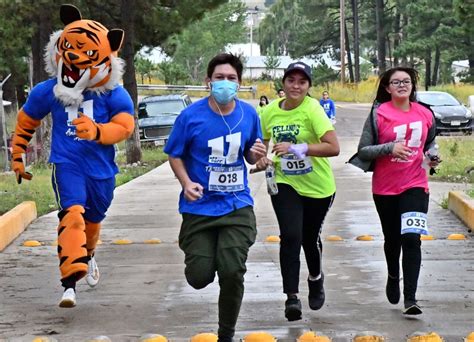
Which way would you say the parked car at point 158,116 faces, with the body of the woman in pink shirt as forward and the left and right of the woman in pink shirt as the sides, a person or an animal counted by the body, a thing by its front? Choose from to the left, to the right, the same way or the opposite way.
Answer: the same way

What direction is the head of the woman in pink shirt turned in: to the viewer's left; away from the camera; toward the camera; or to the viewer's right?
toward the camera

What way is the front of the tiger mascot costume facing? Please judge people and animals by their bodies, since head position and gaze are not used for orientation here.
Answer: toward the camera

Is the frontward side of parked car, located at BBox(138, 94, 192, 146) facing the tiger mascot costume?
yes

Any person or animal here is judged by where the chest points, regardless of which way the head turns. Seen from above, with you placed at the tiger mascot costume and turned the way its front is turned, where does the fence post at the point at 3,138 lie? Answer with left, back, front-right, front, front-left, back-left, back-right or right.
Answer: back

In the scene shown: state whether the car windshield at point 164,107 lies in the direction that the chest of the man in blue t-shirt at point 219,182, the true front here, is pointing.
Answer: no

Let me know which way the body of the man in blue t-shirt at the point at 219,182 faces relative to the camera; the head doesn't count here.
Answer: toward the camera

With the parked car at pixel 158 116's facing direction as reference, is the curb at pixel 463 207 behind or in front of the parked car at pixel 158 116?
in front

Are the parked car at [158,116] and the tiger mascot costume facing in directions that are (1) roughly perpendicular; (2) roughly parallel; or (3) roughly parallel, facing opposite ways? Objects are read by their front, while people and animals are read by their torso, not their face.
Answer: roughly parallel

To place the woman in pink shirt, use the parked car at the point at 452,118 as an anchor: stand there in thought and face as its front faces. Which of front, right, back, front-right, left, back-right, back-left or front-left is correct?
front-right

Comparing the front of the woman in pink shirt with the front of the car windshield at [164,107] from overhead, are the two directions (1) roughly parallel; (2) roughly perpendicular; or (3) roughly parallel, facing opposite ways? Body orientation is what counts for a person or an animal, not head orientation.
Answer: roughly parallel

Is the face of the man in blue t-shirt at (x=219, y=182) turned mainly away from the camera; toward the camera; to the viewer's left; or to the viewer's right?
toward the camera

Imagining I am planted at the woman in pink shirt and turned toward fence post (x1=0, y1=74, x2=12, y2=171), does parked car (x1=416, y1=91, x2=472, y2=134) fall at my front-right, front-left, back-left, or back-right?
front-right

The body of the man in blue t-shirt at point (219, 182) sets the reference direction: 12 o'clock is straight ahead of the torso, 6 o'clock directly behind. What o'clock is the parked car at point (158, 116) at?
The parked car is roughly at 6 o'clock from the man in blue t-shirt.

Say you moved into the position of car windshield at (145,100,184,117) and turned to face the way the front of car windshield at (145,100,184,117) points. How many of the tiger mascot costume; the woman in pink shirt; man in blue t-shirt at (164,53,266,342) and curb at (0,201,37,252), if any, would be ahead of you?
4

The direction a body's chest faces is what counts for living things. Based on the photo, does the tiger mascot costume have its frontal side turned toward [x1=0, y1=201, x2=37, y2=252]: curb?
no

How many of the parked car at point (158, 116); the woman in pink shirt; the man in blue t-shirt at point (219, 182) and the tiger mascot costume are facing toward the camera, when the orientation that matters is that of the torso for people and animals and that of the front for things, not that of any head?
4
